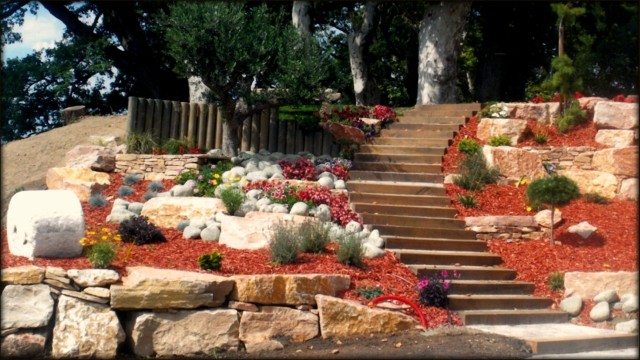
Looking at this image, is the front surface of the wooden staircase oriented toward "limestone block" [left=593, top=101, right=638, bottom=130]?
no

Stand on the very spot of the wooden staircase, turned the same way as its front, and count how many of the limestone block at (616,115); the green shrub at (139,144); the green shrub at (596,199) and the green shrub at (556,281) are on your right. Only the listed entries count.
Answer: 1

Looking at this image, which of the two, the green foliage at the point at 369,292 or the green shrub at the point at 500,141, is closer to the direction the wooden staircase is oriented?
the green foliage

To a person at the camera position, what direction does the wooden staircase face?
facing the viewer

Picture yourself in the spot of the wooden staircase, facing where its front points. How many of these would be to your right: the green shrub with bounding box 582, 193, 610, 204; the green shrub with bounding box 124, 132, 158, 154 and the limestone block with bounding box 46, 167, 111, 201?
2

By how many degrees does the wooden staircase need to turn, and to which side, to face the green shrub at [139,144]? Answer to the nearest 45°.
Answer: approximately 90° to its right

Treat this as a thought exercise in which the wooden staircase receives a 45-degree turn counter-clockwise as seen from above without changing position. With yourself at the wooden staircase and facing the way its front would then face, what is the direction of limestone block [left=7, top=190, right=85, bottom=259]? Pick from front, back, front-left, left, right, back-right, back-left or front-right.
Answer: right

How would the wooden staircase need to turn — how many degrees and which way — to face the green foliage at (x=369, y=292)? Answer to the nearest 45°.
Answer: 0° — it already faces it

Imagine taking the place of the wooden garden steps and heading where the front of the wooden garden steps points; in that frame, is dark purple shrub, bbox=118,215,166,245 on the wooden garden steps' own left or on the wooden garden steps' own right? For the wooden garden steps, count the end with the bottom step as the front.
on the wooden garden steps' own right

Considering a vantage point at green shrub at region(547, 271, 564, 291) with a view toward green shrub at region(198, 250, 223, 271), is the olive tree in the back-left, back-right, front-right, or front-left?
front-right

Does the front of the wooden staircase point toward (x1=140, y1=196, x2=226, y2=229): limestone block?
no

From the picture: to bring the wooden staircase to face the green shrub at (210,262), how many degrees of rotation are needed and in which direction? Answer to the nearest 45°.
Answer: approximately 45° to its right

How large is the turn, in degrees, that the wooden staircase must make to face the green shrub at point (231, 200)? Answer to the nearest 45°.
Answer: approximately 45° to its right
